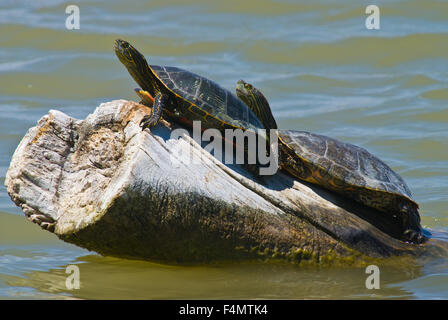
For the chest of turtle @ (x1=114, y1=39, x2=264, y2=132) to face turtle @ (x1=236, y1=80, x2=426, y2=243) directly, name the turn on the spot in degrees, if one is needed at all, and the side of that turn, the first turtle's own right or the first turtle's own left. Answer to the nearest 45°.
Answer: approximately 180°

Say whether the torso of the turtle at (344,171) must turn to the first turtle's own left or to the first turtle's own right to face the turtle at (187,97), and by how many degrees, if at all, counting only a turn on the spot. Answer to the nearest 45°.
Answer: approximately 45° to the first turtle's own left

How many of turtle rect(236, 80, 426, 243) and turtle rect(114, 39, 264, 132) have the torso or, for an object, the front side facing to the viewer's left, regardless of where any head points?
2

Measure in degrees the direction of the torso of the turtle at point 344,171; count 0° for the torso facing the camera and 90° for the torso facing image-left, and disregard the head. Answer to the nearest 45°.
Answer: approximately 90°

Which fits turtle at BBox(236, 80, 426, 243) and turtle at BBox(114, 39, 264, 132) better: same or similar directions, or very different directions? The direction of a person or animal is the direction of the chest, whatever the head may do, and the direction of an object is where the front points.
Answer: same or similar directions

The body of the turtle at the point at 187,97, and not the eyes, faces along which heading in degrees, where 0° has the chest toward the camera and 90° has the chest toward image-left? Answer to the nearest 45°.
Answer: approximately 90°
